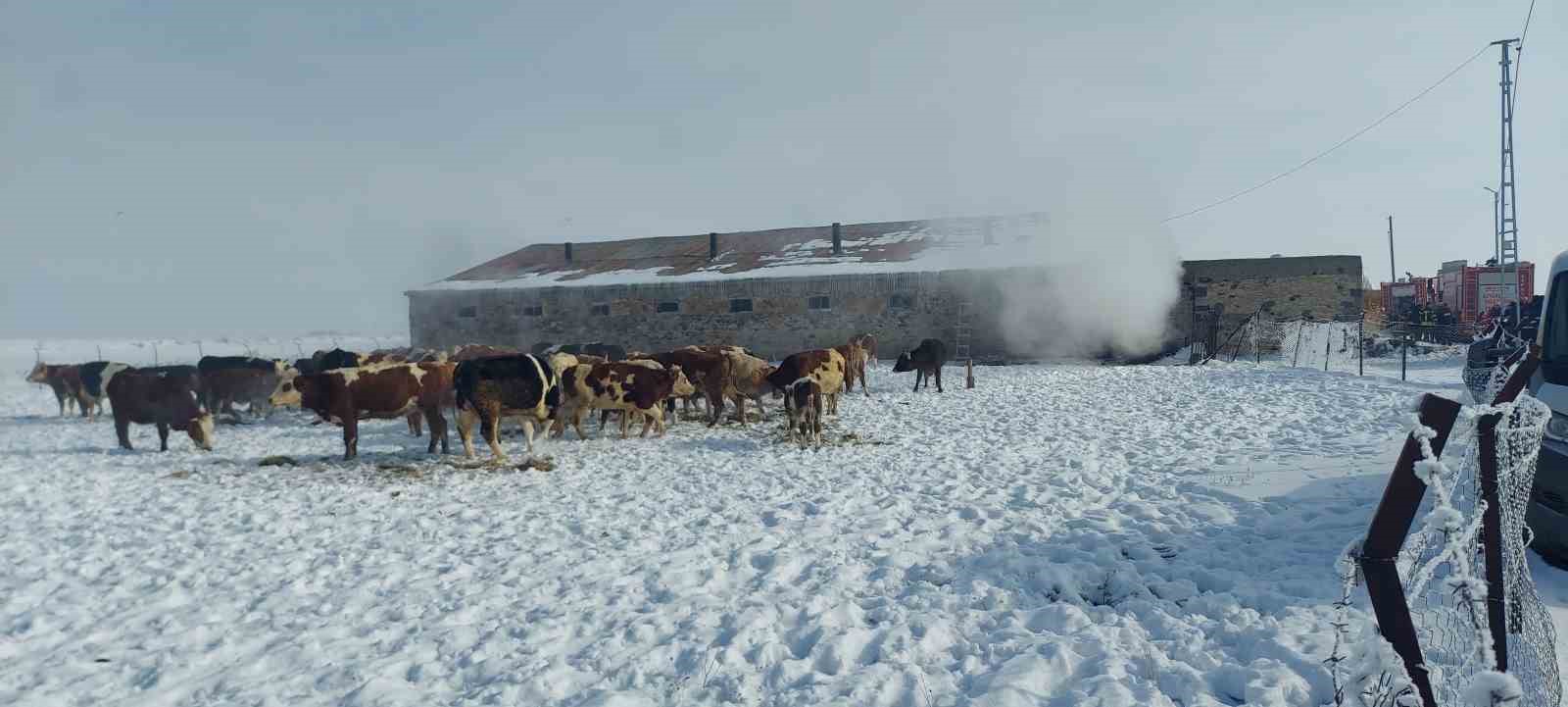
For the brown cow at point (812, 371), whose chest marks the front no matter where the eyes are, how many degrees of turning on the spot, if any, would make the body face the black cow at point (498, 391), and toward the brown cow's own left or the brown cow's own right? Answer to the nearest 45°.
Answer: approximately 45° to the brown cow's own left

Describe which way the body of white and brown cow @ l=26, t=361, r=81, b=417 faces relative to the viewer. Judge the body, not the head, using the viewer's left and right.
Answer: facing to the left of the viewer

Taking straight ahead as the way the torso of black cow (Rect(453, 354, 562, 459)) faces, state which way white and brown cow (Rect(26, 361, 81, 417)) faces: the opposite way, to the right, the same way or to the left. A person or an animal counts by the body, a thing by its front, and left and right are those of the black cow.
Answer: the opposite way

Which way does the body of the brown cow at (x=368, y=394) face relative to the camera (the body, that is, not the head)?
to the viewer's left

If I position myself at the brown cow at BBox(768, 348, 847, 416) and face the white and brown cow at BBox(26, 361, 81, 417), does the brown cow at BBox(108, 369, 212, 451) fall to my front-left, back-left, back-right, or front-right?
front-left

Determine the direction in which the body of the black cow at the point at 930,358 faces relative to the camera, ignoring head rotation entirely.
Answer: to the viewer's left

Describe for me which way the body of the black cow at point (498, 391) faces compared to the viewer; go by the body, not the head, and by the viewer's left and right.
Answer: facing to the right of the viewer

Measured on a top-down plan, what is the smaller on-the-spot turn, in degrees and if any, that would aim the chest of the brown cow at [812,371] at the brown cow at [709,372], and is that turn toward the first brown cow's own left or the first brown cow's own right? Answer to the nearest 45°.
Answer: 0° — it already faces it

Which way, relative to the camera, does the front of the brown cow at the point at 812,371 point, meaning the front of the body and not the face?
to the viewer's left
